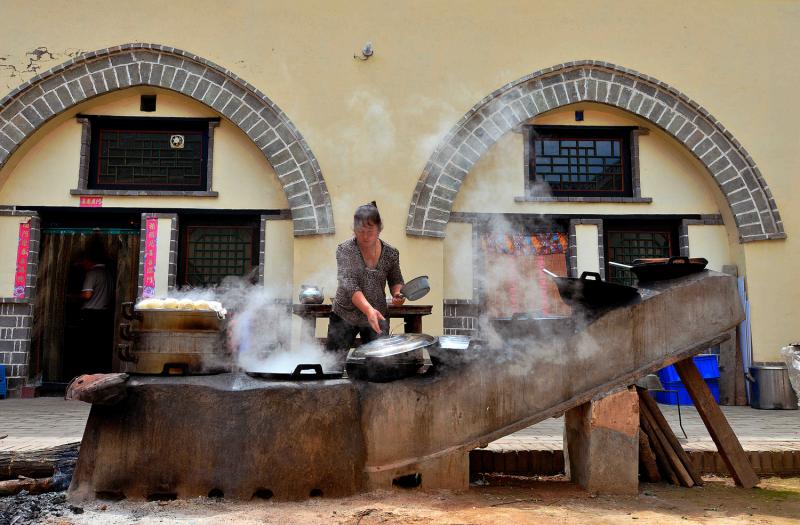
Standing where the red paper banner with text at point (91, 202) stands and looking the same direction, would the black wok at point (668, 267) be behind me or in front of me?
in front

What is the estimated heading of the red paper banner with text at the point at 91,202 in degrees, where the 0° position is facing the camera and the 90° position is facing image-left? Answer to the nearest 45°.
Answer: approximately 0°

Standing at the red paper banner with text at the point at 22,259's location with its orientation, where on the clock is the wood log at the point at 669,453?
The wood log is roughly at 11 o'clock from the red paper banner with text.

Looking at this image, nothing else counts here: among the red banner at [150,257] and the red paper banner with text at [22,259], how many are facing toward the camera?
2

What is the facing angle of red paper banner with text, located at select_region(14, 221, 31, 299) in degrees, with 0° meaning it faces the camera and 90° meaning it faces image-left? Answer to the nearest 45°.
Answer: approximately 0°

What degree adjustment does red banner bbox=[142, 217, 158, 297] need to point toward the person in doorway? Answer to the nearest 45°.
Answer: approximately 135° to its right

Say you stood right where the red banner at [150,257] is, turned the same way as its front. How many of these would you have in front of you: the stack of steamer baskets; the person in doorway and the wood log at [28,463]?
2

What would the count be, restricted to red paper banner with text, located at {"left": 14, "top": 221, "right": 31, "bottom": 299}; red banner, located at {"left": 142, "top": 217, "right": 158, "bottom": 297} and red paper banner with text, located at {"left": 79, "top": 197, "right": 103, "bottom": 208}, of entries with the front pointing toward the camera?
3

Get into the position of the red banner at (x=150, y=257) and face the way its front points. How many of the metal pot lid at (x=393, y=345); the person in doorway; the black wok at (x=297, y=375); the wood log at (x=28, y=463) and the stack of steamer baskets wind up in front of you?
4
